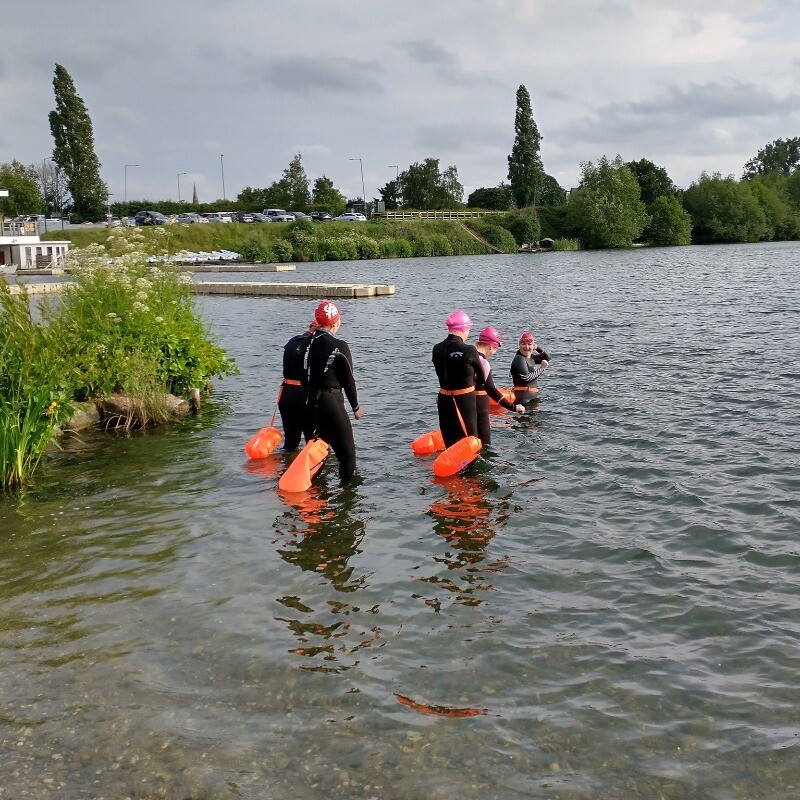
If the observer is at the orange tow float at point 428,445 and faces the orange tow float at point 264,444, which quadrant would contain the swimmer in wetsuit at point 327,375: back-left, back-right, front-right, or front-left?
front-left

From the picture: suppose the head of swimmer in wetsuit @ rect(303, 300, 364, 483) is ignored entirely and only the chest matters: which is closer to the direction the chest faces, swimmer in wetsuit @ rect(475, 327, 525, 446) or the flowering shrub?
the swimmer in wetsuit

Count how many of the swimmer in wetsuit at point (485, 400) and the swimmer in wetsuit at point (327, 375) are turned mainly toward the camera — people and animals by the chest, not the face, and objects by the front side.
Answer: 0

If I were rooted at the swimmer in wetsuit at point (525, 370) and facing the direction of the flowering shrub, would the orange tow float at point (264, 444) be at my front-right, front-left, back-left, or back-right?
front-left

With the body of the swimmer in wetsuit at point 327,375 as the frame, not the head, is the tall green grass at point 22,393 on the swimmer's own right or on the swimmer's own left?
on the swimmer's own left

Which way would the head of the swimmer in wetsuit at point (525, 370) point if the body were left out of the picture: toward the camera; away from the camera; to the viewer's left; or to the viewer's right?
toward the camera

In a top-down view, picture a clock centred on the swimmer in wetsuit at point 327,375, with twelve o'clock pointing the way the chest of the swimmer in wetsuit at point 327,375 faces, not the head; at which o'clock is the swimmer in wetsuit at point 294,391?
the swimmer in wetsuit at point 294,391 is roughly at 10 o'clock from the swimmer in wetsuit at point 327,375.

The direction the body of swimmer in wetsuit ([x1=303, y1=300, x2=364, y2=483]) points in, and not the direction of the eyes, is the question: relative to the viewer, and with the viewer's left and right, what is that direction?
facing away from the viewer and to the right of the viewer

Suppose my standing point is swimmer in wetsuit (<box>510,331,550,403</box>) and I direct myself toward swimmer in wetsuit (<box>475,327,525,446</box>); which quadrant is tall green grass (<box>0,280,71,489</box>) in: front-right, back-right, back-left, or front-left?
front-right

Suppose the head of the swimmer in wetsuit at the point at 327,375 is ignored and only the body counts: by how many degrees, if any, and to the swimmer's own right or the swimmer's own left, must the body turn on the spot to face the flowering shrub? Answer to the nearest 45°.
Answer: approximately 90° to the swimmer's own left

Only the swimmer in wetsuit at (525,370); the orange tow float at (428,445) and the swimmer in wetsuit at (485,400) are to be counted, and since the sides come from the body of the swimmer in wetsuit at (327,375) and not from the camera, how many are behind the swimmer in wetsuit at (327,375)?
0
